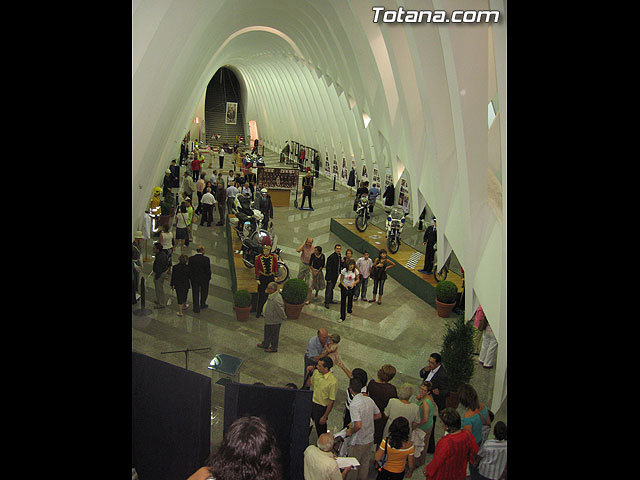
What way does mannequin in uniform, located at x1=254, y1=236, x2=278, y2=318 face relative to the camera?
toward the camera

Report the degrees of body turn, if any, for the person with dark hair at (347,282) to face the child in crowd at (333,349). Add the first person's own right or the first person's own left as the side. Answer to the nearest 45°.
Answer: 0° — they already face them

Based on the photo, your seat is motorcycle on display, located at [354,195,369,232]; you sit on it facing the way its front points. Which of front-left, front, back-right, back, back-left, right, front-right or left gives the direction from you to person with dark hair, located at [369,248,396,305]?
front

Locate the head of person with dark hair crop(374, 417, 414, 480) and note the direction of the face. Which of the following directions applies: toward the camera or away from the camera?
away from the camera

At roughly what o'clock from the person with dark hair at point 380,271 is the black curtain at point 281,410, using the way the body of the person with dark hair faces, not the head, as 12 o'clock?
The black curtain is roughly at 12 o'clock from the person with dark hair.

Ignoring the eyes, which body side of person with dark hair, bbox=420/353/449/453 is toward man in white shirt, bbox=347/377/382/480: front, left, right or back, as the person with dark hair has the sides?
front

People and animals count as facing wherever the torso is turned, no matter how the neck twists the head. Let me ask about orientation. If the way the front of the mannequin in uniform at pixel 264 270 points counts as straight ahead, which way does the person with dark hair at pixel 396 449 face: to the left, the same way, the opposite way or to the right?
the opposite way

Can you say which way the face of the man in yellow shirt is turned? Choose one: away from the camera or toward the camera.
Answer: toward the camera

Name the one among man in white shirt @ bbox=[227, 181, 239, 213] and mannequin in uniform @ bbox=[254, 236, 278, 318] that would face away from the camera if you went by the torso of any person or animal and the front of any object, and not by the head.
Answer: the man in white shirt

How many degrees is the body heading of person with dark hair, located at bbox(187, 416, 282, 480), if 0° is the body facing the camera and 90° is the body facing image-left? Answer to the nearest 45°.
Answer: approximately 180°

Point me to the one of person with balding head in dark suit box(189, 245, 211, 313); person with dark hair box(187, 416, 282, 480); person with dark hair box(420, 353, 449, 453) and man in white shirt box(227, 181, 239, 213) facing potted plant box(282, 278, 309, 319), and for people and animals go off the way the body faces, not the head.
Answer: person with dark hair box(187, 416, 282, 480)

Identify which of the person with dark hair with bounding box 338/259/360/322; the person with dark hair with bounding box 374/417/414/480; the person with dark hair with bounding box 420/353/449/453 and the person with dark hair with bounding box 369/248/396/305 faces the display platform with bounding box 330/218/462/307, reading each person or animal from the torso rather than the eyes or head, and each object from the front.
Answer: the person with dark hair with bounding box 374/417/414/480

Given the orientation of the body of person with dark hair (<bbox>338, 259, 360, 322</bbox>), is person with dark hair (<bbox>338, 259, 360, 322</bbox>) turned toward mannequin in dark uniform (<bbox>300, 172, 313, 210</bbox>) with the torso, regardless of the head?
no

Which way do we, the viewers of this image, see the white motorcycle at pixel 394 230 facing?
facing the viewer

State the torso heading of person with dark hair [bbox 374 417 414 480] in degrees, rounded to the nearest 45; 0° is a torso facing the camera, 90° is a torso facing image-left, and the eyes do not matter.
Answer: approximately 180°

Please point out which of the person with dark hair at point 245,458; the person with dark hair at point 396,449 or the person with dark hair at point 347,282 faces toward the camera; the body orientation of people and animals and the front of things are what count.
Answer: the person with dark hair at point 347,282

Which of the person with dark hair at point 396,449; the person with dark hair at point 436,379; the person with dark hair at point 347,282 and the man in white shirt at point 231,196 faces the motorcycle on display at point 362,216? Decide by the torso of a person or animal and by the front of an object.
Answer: the person with dark hair at point 396,449

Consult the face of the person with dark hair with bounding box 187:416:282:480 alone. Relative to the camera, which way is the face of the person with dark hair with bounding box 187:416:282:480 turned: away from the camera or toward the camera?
away from the camera

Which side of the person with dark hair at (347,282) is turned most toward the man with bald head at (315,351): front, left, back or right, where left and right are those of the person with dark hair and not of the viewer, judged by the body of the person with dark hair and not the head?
front
